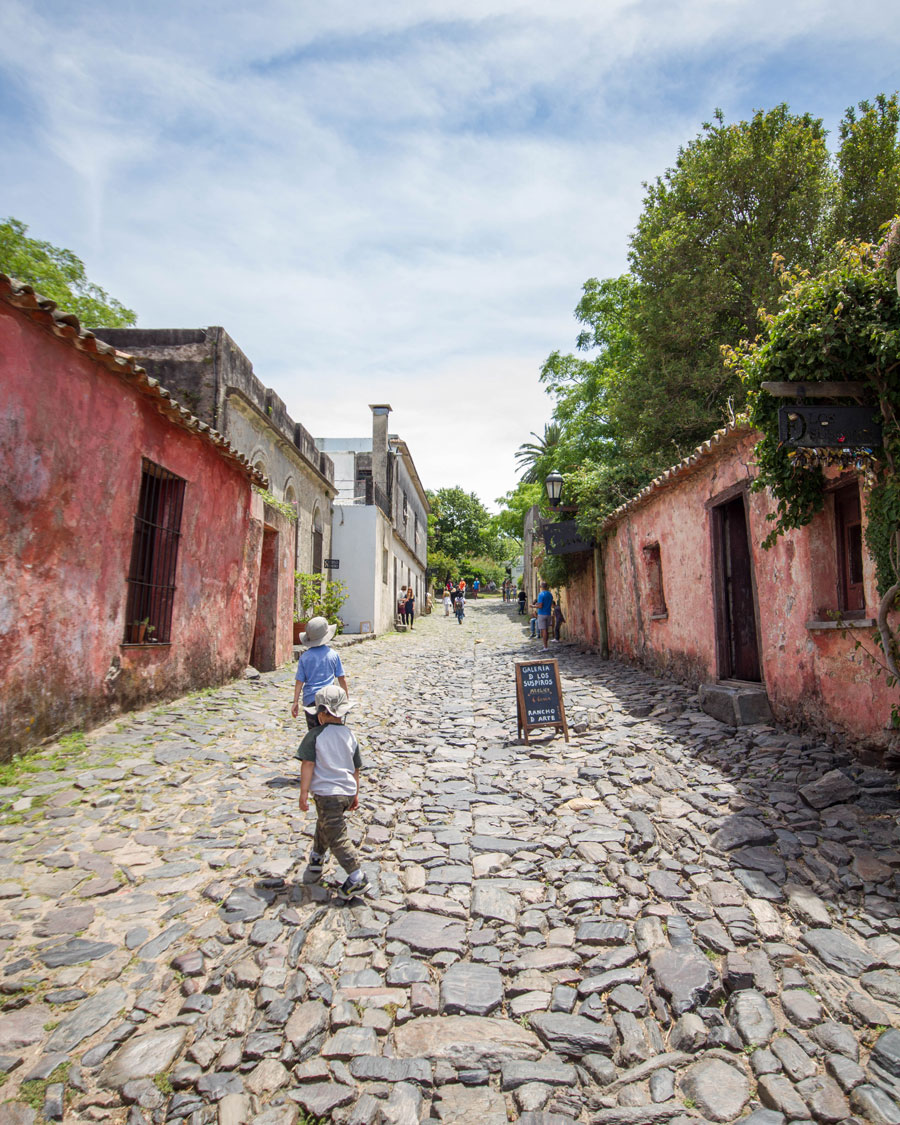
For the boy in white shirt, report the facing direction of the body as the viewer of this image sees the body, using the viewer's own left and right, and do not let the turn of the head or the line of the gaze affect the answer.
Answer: facing away from the viewer and to the left of the viewer

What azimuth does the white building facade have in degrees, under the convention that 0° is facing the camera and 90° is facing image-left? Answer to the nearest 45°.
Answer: approximately 270°

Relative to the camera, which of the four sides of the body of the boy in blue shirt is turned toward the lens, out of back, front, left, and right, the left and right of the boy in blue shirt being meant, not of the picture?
back

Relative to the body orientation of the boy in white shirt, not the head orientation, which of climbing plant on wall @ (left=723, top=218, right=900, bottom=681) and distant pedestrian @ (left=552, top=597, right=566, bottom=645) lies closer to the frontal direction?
the distant pedestrian

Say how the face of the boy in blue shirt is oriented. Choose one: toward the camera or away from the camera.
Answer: away from the camera

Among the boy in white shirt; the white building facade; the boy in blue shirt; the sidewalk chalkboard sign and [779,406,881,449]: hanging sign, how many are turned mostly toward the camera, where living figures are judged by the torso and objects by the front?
2

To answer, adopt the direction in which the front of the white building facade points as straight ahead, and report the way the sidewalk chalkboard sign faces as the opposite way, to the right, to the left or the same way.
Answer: to the right

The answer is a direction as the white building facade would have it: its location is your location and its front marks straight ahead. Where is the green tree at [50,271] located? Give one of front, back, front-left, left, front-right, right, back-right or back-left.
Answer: back

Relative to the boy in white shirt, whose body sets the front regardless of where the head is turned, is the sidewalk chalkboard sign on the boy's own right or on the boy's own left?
on the boy's own right

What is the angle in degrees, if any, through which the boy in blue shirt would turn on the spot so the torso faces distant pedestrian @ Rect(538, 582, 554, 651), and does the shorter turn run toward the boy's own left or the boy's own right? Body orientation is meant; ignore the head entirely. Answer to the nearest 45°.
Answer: approximately 45° to the boy's own right

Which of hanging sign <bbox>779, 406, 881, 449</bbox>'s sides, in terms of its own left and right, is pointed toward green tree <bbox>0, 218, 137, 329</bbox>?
right

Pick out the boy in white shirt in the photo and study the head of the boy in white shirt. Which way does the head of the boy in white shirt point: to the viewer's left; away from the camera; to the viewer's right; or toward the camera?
away from the camera
